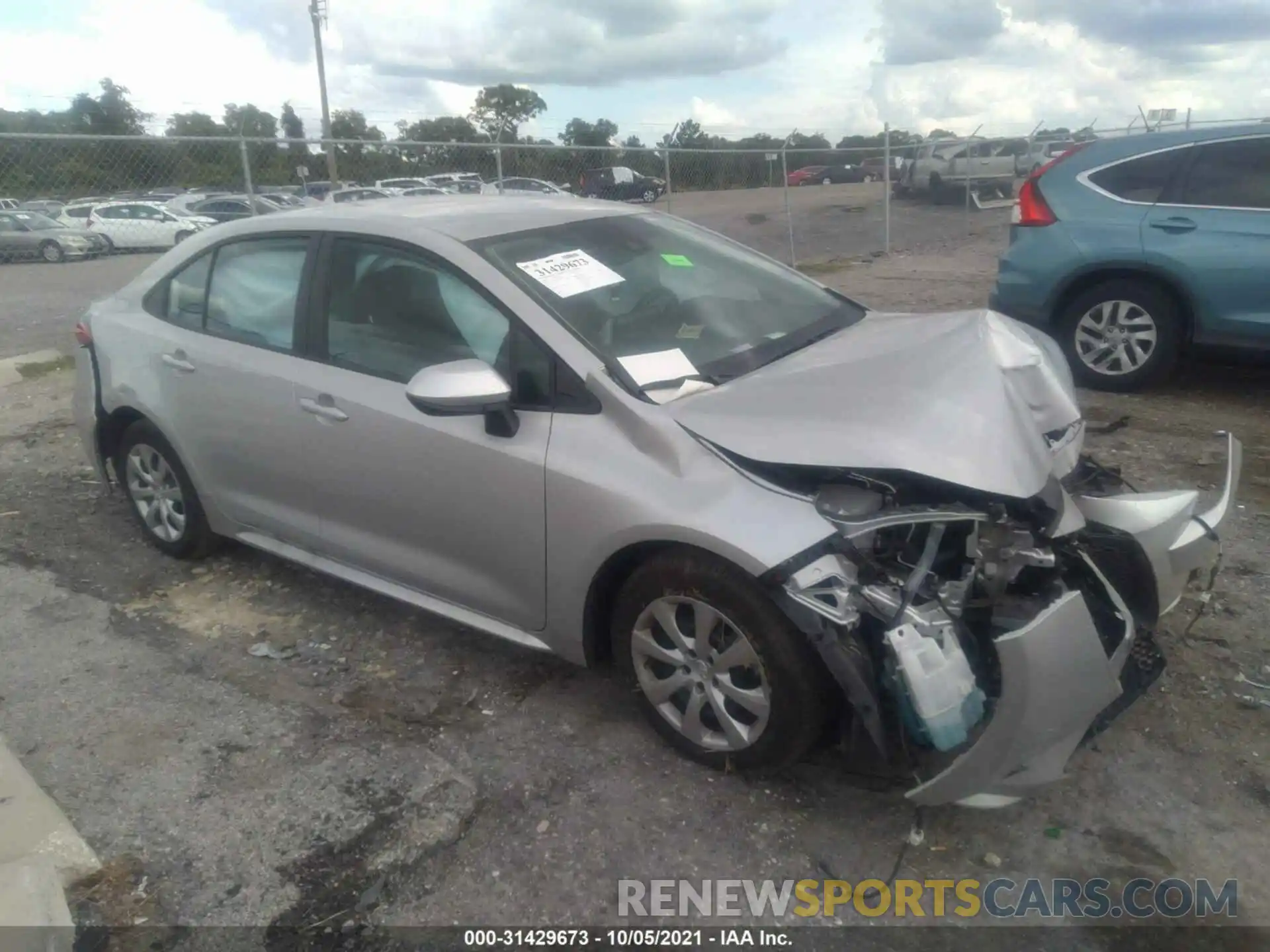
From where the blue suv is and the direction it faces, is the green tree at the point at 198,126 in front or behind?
behind

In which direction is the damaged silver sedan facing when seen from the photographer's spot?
facing the viewer and to the right of the viewer

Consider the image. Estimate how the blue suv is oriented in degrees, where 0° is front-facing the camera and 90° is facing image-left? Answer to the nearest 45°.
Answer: approximately 270°

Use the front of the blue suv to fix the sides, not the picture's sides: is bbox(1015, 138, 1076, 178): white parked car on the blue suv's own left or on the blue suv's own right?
on the blue suv's own left

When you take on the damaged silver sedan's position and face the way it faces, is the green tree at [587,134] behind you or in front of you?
behind

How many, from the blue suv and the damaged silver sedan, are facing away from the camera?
0

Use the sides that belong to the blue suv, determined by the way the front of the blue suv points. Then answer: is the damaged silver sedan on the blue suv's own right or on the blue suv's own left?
on the blue suv's own right

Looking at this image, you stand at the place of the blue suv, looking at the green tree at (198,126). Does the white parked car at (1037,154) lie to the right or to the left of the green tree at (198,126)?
right
